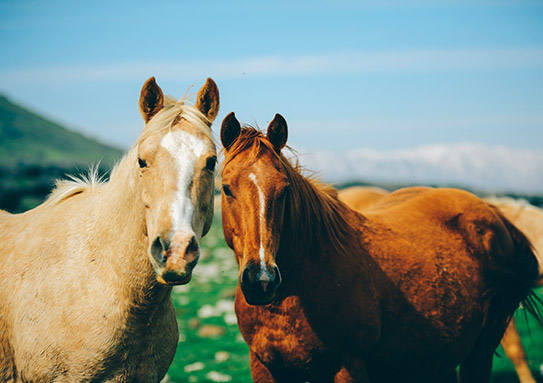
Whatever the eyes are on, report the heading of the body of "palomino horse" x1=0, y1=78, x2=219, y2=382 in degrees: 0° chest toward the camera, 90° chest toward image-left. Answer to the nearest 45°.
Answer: approximately 315°

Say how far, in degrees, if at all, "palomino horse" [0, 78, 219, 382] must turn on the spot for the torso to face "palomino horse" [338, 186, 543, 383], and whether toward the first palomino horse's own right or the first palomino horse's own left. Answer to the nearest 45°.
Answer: approximately 90° to the first palomino horse's own left

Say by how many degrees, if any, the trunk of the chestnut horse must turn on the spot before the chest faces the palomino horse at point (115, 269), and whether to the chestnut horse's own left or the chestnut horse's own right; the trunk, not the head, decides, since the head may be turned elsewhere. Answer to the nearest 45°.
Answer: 0° — it already faces it

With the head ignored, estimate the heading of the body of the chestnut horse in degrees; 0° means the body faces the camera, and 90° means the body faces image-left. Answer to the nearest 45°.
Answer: approximately 45°

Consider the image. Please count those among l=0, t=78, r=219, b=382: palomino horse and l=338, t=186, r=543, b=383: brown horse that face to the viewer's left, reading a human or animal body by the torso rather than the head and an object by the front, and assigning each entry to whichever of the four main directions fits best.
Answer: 1
